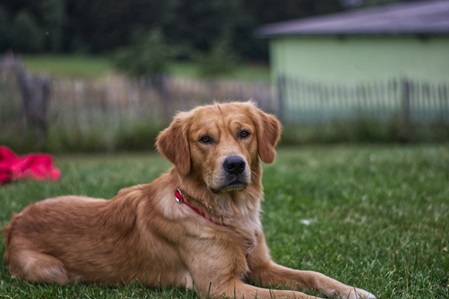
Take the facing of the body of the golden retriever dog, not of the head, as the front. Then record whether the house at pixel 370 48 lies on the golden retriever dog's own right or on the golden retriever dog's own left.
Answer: on the golden retriever dog's own left

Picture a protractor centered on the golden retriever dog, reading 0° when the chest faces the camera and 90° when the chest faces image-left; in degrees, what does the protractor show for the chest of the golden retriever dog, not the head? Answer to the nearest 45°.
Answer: approximately 315°

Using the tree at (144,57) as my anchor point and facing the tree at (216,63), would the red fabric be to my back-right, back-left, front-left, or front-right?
back-right

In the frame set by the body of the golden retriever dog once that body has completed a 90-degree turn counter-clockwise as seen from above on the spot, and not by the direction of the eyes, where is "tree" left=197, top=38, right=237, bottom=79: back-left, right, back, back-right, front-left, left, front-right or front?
front-left

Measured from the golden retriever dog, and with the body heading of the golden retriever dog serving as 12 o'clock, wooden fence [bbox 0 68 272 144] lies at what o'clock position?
The wooden fence is roughly at 7 o'clock from the golden retriever dog.
